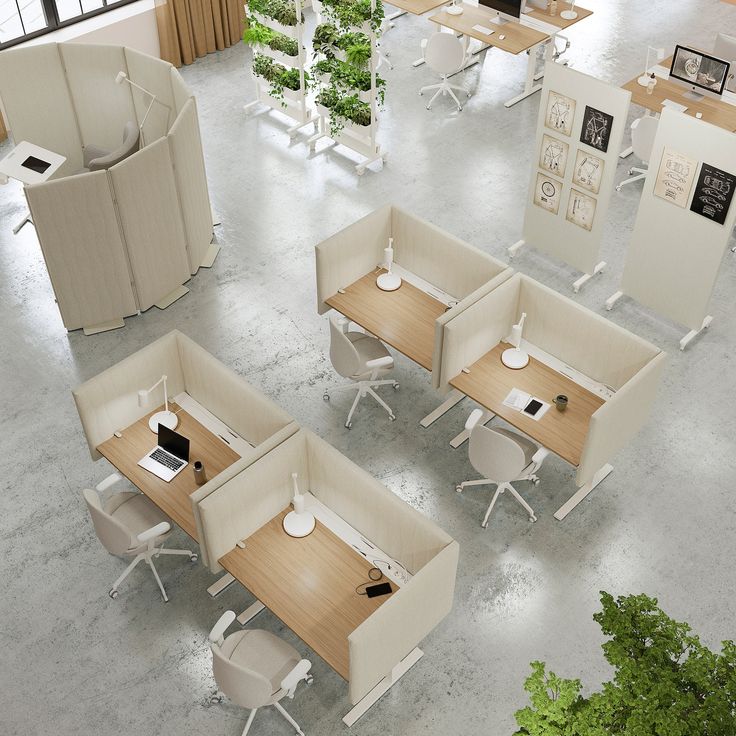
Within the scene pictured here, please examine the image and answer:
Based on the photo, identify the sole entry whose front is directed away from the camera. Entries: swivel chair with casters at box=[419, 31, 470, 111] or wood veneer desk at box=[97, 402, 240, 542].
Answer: the swivel chair with casters

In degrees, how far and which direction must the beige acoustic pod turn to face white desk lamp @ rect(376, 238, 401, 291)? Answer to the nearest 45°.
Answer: approximately 135° to its left

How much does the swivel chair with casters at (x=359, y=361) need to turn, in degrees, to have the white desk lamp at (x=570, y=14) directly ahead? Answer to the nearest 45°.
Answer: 0° — it already faces it

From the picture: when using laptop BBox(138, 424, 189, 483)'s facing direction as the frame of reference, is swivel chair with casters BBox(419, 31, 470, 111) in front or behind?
behind

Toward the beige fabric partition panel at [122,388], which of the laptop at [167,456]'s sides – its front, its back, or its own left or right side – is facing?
right

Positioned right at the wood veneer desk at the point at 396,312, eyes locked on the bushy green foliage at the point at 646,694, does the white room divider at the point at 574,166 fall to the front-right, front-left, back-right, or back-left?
back-left

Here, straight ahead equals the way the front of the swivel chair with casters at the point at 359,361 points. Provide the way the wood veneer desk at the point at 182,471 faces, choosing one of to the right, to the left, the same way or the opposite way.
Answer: the opposite way

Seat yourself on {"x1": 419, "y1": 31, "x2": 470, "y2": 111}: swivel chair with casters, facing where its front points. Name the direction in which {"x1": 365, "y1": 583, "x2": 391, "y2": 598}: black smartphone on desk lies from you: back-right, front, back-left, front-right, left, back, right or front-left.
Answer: back

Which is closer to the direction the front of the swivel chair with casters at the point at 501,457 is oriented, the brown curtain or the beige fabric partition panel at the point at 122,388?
the brown curtain

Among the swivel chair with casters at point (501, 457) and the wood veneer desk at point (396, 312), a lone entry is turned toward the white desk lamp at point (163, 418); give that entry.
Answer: the wood veneer desk

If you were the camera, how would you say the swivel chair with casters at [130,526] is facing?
facing away from the viewer and to the right of the viewer

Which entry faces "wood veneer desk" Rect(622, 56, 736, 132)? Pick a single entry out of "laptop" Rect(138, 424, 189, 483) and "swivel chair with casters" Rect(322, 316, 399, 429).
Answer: the swivel chair with casters

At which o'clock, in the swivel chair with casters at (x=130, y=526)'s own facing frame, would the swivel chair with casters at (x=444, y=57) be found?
the swivel chair with casters at (x=444, y=57) is roughly at 12 o'clock from the swivel chair with casters at (x=130, y=526).

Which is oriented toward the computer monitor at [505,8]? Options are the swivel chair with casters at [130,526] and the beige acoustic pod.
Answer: the swivel chair with casters
